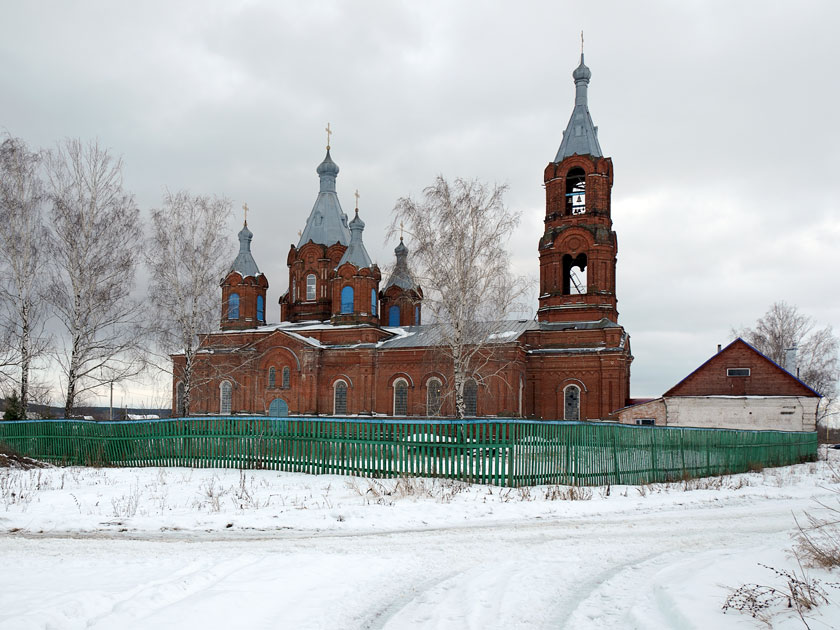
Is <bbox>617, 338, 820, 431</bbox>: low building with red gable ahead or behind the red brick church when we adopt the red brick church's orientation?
ahead

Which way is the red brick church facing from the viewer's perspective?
to the viewer's right
